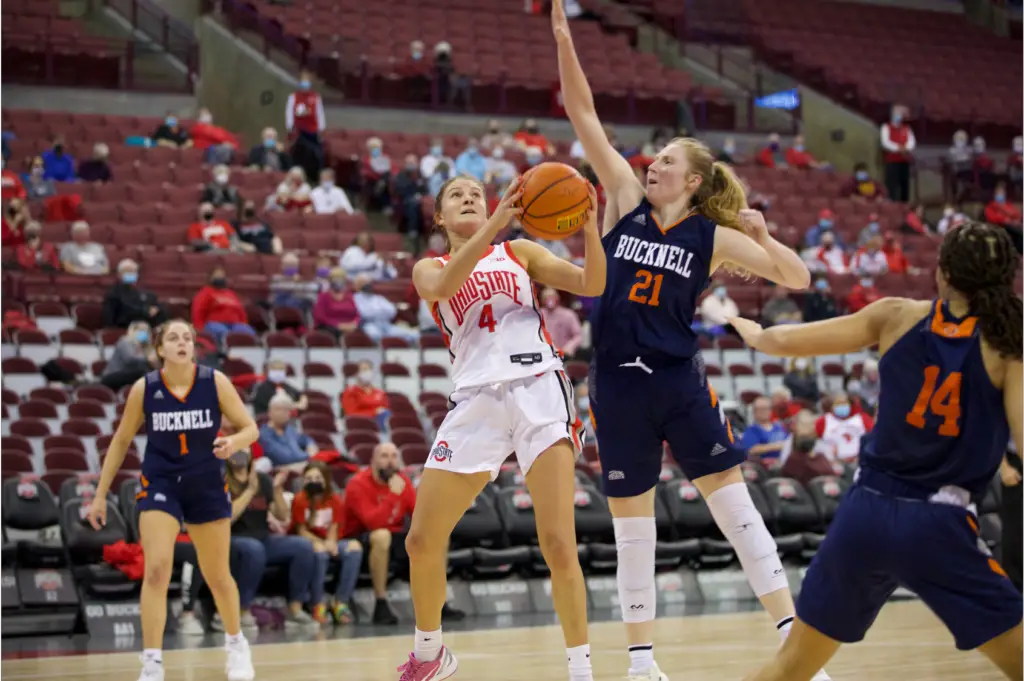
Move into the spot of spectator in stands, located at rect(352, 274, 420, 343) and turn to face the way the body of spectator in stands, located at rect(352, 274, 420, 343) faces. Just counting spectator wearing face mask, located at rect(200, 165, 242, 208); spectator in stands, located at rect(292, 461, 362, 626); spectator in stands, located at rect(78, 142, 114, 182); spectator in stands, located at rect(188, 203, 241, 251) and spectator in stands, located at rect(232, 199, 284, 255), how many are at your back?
4

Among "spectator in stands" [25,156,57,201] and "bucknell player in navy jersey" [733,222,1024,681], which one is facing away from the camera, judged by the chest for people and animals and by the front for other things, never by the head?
the bucknell player in navy jersey

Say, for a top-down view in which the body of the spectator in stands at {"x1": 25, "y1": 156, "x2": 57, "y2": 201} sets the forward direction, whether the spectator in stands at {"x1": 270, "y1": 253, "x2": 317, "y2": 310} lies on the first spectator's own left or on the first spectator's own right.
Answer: on the first spectator's own left

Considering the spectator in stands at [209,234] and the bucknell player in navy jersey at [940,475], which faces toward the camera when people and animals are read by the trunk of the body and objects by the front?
the spectator in stands

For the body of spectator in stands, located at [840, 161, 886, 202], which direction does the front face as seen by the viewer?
toward the camera

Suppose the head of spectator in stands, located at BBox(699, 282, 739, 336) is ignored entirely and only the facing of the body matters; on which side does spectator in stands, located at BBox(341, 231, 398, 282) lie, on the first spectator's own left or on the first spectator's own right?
on the first spectator's own right

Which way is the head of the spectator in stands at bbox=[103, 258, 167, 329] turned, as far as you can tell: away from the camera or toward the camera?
toward the camera

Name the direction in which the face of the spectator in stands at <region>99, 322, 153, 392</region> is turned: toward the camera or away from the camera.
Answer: toward the camera

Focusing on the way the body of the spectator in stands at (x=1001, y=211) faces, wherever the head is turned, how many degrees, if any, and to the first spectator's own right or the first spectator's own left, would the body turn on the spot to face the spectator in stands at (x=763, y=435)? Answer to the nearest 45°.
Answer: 0° — they already face them

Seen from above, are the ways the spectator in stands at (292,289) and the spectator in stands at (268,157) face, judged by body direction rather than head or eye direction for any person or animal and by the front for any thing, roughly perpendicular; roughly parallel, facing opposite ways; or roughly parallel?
roughly parallel

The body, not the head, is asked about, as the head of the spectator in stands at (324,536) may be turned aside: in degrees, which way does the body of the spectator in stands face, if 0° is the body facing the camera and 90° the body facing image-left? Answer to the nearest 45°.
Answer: approximately 0°

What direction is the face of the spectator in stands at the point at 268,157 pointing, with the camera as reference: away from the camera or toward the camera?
toward the camera

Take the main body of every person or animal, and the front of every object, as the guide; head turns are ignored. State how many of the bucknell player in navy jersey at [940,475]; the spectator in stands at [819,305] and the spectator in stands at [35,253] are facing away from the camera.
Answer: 1

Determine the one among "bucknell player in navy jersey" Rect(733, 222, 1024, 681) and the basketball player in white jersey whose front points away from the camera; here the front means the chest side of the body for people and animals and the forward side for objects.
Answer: the bucknell player in navy jersey

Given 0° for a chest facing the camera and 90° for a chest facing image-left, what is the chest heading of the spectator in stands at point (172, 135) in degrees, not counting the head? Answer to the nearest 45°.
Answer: approximately 0°

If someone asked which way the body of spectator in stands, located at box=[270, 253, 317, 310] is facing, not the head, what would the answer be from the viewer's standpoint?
toward the camera

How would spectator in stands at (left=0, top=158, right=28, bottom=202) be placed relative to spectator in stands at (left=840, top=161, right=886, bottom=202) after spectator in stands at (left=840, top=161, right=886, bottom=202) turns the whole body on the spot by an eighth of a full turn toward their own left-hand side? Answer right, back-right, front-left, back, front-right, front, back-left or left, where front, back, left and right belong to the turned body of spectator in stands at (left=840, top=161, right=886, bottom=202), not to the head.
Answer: right

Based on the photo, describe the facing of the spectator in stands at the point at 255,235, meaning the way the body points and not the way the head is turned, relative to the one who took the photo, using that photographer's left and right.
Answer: facing the viewer and to the right of the viewer

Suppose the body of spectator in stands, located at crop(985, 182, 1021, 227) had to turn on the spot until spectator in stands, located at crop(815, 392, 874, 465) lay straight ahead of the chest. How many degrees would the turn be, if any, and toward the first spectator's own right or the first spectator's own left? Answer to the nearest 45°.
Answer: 0° — they already face them

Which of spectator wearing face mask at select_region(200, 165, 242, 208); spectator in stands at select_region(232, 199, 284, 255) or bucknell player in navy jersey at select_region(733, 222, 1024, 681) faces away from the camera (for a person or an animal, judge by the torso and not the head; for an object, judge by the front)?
the bucknell player in navy jersey

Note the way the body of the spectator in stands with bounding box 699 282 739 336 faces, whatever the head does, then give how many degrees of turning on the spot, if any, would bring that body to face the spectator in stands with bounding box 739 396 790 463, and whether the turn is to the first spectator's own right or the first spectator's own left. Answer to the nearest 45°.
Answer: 0° — they already face them
